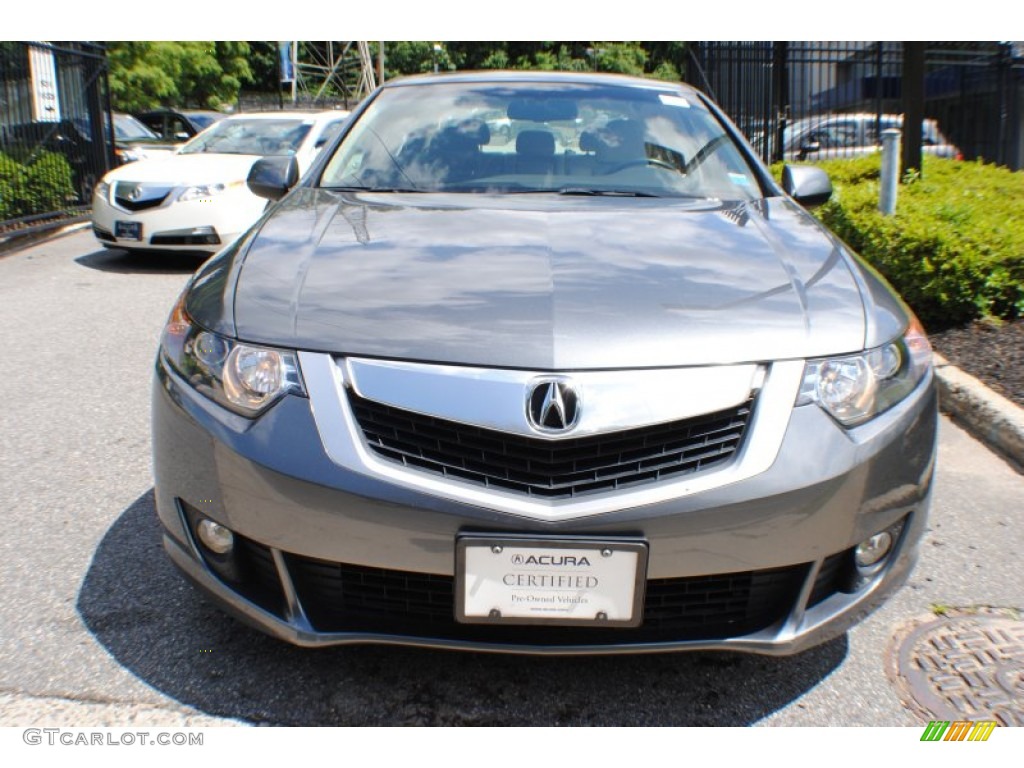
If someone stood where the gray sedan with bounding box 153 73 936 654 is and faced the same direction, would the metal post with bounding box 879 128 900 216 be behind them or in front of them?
behind

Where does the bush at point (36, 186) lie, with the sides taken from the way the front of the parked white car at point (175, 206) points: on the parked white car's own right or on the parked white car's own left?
on the parked white car's own right

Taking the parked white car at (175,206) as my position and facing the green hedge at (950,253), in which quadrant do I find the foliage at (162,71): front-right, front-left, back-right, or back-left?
back-left

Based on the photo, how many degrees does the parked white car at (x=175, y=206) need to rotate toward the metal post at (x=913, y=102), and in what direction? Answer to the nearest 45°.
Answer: approximately 90° to its left

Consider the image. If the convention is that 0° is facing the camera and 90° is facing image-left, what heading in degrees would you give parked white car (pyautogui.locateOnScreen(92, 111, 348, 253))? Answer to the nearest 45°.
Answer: approximately 45°

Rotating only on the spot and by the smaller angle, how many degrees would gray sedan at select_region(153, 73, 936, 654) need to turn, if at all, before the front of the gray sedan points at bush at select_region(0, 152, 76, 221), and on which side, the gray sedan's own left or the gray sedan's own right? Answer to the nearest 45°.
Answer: approximately 135° to the gray sedan's own right

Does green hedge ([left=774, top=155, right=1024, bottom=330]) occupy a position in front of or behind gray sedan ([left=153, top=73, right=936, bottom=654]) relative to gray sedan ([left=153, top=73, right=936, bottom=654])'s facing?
behind

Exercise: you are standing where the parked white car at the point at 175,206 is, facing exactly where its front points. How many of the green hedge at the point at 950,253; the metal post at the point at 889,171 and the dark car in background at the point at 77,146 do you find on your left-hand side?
2

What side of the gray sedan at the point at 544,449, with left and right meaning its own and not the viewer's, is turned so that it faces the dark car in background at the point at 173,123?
back

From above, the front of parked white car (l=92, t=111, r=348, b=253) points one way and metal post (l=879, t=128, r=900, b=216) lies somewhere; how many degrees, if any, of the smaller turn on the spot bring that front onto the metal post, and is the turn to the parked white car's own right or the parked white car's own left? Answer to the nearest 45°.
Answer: approximately 90° to the parked white car's own left

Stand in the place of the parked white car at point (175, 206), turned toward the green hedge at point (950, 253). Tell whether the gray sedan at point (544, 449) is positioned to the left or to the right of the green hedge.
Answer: right
